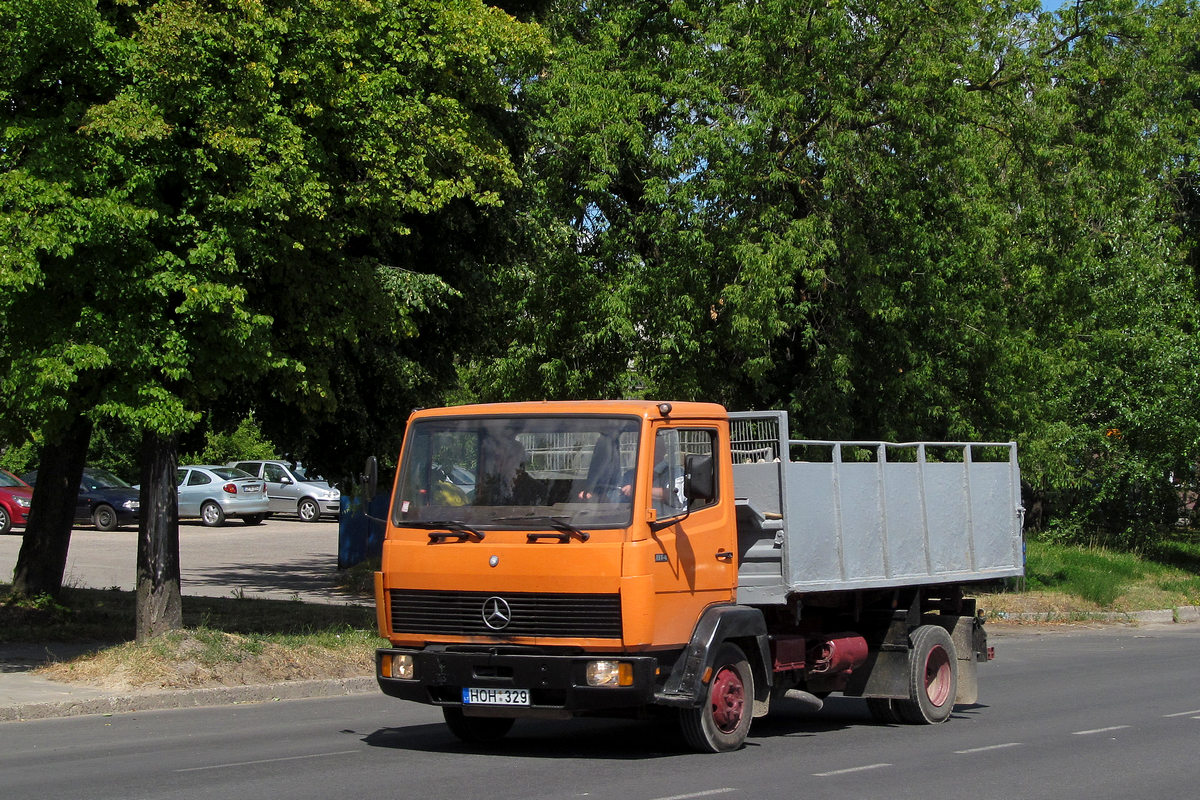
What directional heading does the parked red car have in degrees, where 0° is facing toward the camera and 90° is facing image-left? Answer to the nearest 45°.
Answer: approximately 315°

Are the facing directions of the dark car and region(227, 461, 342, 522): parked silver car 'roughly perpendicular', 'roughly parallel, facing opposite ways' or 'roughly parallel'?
roughly parallel

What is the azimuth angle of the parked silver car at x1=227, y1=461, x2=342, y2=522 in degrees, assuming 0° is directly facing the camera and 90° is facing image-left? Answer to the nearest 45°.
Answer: approximately 315°

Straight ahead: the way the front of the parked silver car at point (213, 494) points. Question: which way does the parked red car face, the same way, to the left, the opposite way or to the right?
the opposite way

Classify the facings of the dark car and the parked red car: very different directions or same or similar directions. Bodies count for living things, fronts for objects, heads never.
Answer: same or similar directions

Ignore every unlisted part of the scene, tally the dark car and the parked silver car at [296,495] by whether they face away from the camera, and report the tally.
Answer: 0

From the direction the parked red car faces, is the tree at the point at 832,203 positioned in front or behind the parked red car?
in front

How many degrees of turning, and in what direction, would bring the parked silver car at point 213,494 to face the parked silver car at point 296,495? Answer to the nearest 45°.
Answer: approximately 90° to its right

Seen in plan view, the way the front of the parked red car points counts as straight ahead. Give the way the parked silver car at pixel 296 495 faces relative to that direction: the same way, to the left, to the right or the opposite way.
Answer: the same way

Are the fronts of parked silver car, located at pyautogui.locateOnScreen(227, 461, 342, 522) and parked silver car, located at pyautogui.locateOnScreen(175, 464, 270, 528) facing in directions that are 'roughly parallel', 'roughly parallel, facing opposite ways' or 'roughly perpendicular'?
roughly parallel, facing opposite ways

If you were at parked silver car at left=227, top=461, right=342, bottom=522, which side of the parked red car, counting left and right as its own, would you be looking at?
left

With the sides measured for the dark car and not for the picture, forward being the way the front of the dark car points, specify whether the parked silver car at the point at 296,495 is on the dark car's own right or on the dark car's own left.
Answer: on the dark car's own left

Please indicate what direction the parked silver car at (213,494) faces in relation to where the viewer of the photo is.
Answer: facing away from the viewer and to the left of the viewer
